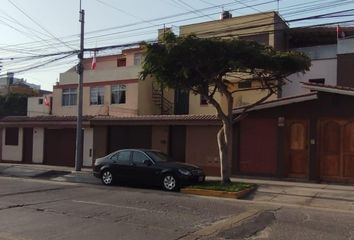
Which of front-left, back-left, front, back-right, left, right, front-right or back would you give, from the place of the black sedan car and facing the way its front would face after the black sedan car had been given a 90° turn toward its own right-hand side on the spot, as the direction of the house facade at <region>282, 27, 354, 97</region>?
back

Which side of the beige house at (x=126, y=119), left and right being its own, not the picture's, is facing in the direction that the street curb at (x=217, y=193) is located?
front

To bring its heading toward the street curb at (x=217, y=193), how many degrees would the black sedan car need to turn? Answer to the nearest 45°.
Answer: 0° — it already faces it

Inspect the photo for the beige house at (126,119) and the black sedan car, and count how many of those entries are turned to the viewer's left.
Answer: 0

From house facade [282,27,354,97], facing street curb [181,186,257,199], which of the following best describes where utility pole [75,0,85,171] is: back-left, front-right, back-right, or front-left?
front-right

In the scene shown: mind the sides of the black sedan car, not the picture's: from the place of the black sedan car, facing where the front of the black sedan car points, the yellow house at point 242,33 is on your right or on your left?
on your left

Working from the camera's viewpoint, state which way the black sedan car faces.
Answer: facing the viewer and to the right of the viewer

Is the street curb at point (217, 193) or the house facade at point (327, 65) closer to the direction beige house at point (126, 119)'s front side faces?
the street curb

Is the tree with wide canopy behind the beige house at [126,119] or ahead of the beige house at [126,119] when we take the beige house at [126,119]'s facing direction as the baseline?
ahead

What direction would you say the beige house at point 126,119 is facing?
toward the camera

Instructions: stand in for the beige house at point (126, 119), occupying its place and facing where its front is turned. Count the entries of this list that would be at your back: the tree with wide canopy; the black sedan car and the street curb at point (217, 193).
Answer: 0
